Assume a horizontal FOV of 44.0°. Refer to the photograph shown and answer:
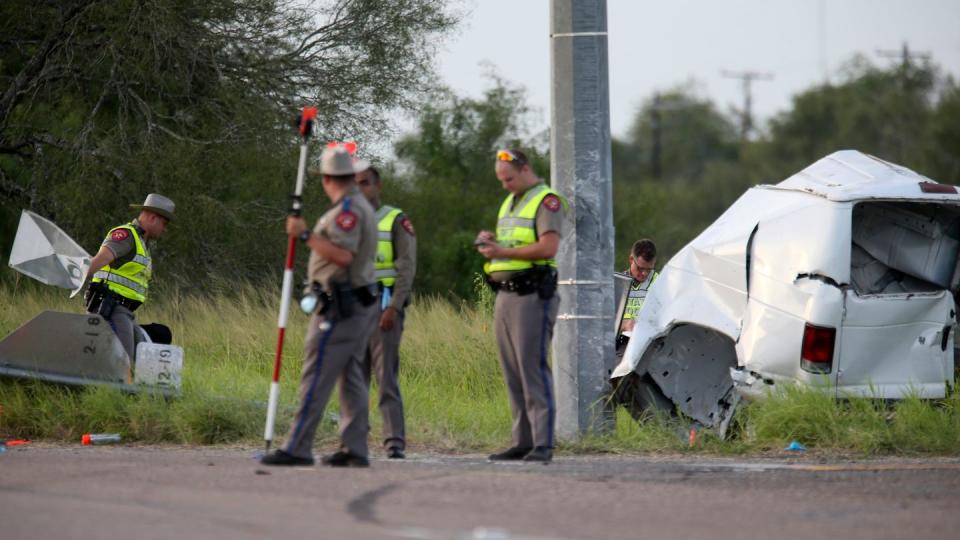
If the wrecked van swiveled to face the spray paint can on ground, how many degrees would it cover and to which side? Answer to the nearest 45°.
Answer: approximately 45° to its left

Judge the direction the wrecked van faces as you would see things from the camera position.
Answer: facing away from the viewer and to the left of the viewer

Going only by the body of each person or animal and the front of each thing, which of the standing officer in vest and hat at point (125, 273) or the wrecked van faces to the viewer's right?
the standing officer in vest and hat

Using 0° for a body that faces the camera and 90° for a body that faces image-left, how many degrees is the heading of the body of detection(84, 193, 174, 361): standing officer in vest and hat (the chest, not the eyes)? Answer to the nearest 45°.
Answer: approximately 270°
